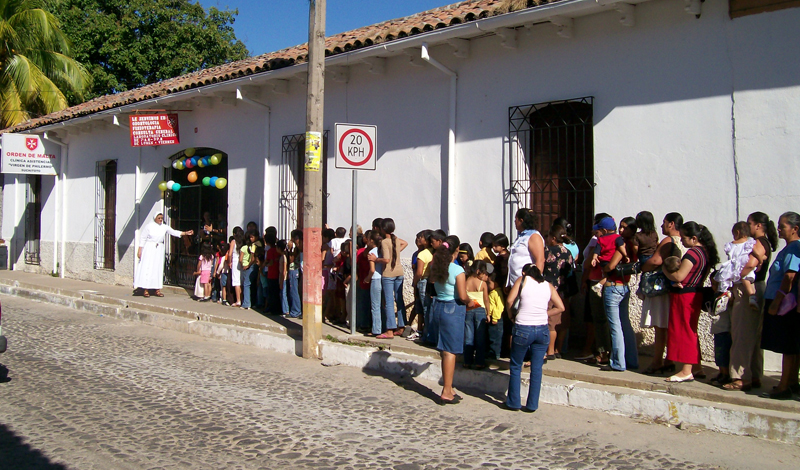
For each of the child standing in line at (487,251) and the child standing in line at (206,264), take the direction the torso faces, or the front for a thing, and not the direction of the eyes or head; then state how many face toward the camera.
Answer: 0

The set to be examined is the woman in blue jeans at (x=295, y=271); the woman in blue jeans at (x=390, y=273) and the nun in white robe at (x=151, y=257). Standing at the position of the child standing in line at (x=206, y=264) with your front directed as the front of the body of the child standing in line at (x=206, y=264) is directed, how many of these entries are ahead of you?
1

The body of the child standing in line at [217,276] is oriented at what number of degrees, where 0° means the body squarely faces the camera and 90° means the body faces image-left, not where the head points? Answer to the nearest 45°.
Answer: approximately 135°

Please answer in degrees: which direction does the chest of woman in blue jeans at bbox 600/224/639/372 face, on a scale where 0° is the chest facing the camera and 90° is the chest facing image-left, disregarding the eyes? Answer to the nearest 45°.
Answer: approximately 90°

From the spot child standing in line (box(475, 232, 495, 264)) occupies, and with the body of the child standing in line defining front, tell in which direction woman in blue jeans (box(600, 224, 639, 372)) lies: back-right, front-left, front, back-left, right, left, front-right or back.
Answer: back

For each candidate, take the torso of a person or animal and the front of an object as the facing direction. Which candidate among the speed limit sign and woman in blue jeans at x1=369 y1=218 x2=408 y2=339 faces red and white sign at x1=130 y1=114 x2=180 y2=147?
the woman in blue jeans

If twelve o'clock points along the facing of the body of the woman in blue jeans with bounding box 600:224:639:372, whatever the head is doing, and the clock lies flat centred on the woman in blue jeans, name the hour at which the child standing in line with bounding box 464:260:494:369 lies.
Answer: The child standing in line is roughly at 12 o'clock from the woman in blue jeans.

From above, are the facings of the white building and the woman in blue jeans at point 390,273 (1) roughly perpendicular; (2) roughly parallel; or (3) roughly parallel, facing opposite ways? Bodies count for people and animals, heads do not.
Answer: roughly perpendicular

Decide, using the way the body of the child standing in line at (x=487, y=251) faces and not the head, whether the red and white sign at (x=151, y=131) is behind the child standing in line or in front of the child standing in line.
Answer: in front

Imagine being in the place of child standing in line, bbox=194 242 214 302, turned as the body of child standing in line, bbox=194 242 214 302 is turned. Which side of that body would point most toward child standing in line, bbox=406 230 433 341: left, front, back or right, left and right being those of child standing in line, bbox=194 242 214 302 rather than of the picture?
back

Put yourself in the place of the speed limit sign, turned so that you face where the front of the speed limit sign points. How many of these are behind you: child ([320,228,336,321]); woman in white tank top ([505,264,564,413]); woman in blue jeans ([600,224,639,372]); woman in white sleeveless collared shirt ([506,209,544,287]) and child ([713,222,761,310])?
1

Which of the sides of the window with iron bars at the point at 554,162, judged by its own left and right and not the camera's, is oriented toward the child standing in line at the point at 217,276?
right

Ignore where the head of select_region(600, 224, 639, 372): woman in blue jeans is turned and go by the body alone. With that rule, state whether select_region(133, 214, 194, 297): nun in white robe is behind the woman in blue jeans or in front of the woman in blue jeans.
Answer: in front

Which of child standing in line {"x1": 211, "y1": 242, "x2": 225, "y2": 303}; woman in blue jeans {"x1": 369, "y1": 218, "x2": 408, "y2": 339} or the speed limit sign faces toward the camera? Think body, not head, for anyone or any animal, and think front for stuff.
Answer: the speed limit sign

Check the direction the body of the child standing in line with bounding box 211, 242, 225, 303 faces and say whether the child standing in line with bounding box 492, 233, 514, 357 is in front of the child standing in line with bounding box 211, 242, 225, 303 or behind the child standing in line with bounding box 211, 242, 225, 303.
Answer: behind

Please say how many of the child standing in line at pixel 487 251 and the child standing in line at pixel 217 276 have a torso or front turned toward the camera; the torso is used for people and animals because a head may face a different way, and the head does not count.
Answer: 0
